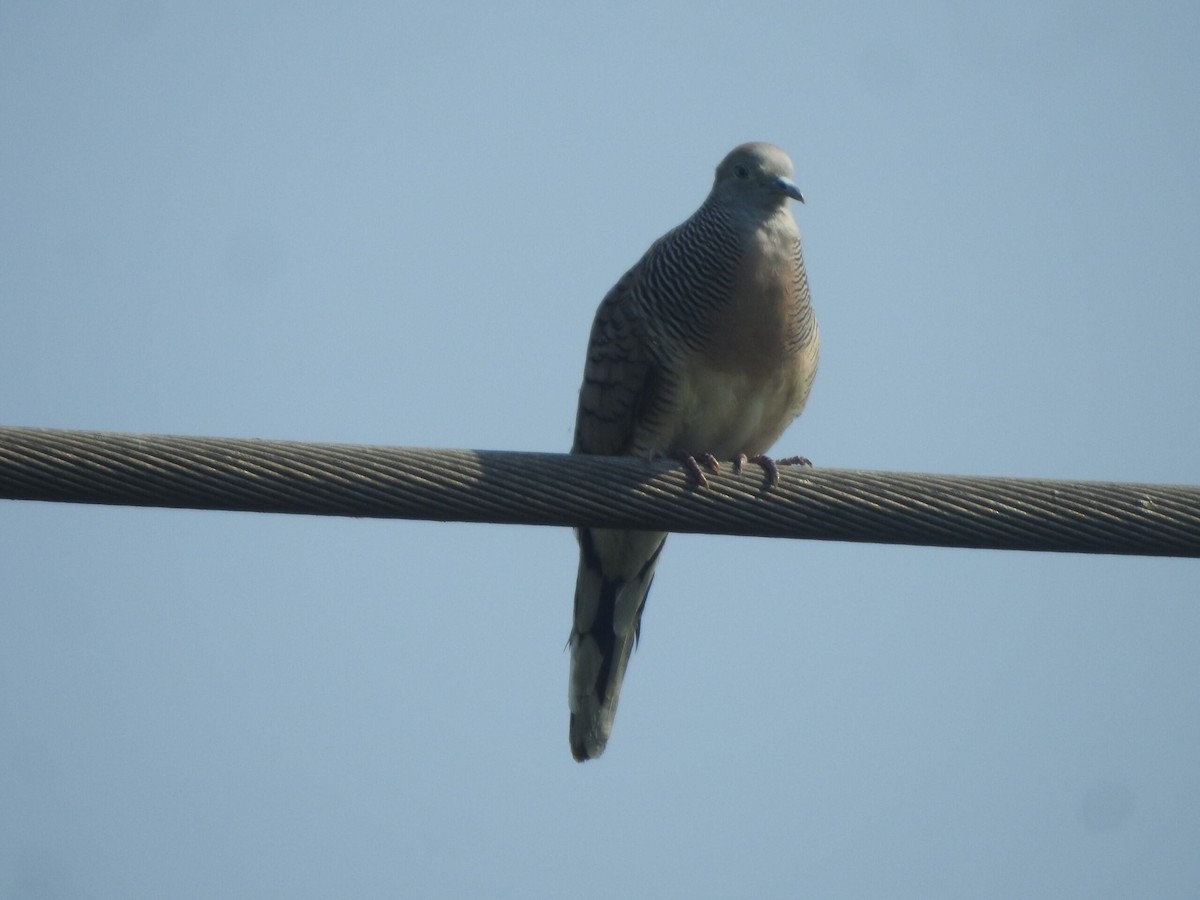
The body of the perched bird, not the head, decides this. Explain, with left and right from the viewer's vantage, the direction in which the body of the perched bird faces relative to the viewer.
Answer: facing the viewer and to the right of the viewer
